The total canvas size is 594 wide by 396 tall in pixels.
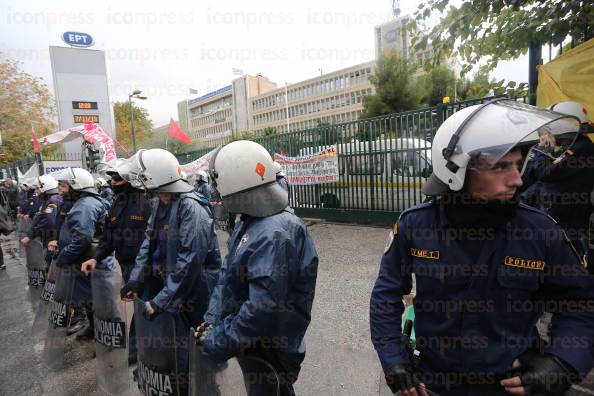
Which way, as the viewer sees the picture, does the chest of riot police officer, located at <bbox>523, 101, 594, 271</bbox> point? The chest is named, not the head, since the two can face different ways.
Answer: to the viewer's left

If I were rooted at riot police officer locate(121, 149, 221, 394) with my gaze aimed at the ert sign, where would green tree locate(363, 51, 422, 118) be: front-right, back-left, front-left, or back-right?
front-right

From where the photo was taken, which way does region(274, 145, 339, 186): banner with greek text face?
toward the camera

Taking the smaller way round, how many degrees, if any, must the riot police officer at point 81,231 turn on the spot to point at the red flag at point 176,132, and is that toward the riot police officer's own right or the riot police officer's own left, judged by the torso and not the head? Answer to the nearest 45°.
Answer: approximately 90° to the riot police officer's own right

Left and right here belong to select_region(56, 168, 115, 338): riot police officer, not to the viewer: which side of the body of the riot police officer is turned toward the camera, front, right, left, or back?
left

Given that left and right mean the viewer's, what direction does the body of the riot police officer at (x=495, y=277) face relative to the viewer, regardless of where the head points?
facing the viewer

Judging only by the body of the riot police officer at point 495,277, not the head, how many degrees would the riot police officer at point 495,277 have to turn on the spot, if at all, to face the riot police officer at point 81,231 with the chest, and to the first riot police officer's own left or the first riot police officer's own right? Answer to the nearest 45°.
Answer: approximately 90° to the first riot police officer's own right

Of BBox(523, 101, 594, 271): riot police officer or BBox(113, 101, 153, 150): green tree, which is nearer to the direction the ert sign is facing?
the riot police officer

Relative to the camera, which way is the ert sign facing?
toward the camera

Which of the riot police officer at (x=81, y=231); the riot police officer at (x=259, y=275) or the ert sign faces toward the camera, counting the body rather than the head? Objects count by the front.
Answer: the ert sign

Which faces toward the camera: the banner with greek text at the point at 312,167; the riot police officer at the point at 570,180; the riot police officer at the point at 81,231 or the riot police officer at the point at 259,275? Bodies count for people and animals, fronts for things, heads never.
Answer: the banner with greek text
